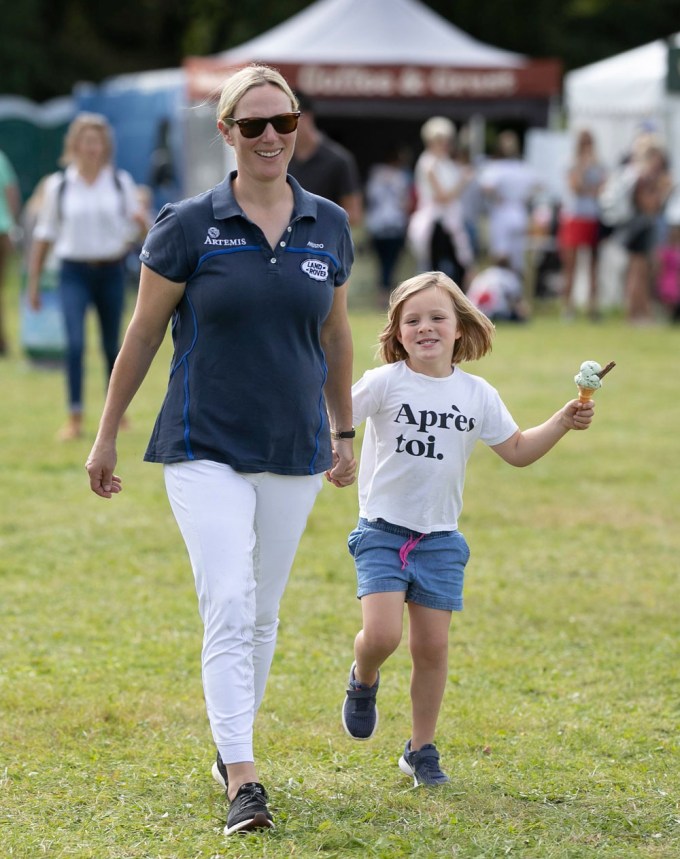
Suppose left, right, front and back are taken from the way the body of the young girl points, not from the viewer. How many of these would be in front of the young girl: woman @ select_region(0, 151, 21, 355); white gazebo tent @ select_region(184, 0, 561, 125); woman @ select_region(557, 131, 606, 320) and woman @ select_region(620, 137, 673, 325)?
0

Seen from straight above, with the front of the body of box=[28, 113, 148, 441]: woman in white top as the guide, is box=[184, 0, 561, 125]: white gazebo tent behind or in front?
behind

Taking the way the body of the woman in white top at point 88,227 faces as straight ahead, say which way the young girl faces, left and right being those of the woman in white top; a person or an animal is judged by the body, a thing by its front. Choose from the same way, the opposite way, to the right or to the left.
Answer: the same way

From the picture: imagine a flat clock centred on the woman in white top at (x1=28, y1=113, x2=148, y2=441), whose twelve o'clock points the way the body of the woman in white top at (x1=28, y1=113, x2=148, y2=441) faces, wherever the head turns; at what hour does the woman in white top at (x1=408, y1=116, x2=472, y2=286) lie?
the woman in white top at (x1=408, y1=116, x2=472, y2=286) is roughly at 7 o'clock from the woman in white top at (x1=28, y1=113, x2=148, y2=441).

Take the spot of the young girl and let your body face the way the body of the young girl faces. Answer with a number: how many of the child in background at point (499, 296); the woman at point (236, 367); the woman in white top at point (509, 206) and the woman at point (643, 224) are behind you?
3

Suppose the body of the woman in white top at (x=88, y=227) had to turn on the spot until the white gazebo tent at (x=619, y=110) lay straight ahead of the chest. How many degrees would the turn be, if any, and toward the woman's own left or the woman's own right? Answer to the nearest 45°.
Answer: approximately 135° to the woman's own left

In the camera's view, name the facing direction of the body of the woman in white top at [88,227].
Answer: toward the camera

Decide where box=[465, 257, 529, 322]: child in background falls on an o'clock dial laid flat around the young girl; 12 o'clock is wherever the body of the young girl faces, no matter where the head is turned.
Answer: The child in background is roughly at 6 o'clock from the young girl.

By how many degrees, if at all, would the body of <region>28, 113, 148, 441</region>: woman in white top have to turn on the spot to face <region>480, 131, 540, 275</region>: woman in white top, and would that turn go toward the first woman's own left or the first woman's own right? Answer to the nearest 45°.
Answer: approximately 135° to the first woman's own left

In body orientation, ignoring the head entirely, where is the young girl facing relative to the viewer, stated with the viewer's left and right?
facing the viewer

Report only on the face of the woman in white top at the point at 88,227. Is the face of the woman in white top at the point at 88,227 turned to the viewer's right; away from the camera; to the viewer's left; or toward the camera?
toward the camera

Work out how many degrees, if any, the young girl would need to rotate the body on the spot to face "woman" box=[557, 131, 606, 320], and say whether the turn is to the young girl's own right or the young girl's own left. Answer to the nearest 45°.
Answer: approximately 180°

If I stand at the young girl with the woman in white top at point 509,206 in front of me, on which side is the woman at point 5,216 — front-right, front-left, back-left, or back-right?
front-left

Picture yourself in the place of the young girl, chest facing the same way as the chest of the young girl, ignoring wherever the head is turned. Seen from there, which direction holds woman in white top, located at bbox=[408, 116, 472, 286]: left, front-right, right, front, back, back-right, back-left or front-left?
back

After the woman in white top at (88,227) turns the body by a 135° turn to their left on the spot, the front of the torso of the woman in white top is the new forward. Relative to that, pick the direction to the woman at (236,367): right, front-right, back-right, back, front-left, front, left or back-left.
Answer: back-right

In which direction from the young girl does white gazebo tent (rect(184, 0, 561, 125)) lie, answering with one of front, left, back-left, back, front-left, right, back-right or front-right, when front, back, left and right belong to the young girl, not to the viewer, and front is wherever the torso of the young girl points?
back

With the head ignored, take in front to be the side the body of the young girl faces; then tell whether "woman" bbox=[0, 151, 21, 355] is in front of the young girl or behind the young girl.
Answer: behind

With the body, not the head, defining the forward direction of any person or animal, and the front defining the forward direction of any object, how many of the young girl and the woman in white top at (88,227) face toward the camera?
2

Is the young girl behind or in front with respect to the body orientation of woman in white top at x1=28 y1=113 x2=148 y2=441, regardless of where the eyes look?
in front
